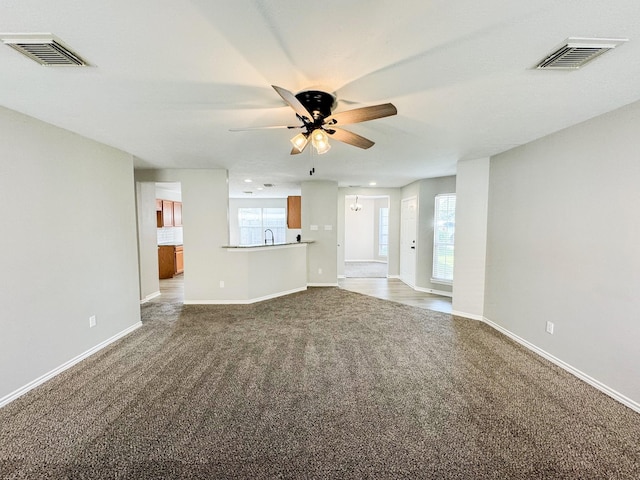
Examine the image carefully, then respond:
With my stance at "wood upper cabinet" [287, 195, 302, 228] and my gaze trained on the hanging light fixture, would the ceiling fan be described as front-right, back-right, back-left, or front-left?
back-right

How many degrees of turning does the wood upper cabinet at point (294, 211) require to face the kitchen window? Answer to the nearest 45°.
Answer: approximately 90° to its right

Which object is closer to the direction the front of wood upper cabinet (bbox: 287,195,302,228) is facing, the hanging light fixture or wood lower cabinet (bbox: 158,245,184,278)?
the wood lower cabinet

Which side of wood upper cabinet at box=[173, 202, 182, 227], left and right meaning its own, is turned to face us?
front

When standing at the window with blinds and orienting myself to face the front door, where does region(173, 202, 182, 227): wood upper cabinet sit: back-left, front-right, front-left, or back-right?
front-left

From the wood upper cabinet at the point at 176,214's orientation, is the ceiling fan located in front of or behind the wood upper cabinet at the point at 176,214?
in front

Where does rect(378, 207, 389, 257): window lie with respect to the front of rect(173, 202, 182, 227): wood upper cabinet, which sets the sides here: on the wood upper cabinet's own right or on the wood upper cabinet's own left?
on the wood upper cabinet's own left

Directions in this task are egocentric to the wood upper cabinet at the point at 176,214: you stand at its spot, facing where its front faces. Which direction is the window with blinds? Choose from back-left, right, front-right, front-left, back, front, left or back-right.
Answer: front-left
